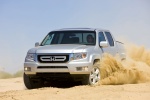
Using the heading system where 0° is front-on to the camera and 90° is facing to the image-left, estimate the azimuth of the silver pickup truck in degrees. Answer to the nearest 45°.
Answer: approximately 45°
